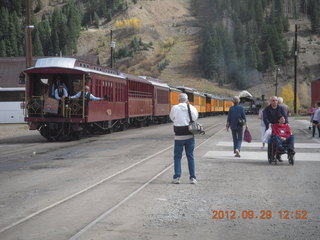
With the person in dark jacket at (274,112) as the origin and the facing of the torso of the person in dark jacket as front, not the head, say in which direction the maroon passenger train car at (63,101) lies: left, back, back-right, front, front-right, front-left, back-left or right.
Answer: back-right

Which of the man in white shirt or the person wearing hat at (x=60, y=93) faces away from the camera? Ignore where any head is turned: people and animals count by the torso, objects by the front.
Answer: the man in white shirt

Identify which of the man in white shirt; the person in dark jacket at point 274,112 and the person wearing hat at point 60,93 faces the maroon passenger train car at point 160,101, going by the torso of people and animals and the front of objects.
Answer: the man in white shirt

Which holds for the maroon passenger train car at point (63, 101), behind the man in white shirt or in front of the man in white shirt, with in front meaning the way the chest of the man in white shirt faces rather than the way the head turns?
in front

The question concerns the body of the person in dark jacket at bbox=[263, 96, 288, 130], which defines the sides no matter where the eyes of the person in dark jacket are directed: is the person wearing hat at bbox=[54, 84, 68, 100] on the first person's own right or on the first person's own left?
on the first person's own right

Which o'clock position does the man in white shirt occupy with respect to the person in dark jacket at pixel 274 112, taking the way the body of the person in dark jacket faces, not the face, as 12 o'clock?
The man in white shirt is roughly at 1 o'clock from the person in dark jacket.

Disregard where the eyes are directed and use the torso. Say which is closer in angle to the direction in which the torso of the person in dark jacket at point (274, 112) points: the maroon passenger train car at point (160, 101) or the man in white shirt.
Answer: the man in white shirt

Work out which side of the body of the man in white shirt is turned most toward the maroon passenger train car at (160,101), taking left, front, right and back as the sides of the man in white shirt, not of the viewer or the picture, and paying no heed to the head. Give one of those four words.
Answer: front

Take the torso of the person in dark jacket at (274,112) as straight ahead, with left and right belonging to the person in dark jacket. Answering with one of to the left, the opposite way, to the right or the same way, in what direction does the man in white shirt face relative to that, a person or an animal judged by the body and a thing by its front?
the opposite way

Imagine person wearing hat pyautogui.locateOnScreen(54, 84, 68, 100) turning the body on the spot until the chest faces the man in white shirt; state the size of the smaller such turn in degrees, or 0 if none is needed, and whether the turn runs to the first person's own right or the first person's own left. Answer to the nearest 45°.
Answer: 0° — they already face them

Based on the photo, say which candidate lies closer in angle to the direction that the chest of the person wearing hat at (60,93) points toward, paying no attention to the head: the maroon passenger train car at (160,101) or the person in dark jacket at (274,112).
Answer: the person in dark jacket

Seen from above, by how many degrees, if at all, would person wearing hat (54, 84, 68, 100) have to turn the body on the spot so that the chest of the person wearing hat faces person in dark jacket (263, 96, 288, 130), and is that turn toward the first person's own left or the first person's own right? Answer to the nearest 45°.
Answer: approximately 45° to the first person's own left

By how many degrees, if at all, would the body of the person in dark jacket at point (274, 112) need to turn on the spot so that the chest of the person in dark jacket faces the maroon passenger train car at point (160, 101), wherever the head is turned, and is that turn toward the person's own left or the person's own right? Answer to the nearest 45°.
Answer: approximately 180°

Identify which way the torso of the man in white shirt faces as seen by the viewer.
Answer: away from the camera
